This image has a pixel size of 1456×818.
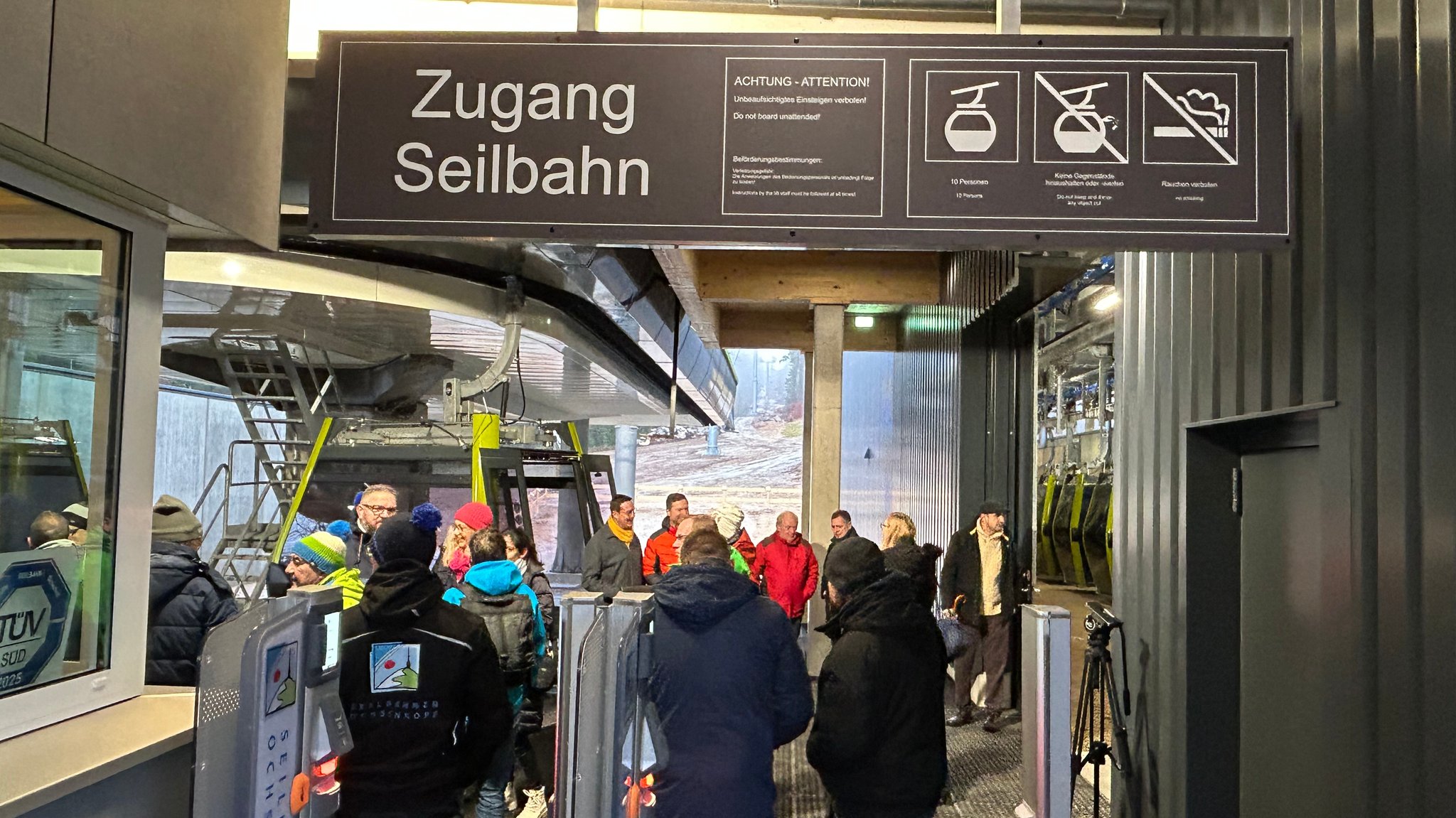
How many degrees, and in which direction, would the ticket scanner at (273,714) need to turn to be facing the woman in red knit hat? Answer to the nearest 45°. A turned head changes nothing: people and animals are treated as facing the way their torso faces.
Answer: approximately 135° to its left

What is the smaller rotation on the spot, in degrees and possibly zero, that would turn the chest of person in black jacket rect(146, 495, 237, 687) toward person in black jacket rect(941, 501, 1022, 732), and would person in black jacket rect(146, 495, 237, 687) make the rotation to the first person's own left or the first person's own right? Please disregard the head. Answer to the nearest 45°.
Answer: approximately 45° to the first person's own right

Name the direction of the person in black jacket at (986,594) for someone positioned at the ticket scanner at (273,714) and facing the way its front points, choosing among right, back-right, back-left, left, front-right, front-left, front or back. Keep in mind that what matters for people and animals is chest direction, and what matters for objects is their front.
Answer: left

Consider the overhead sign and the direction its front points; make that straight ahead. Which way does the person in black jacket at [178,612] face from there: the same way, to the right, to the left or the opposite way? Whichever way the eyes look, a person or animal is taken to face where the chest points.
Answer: the opposite way

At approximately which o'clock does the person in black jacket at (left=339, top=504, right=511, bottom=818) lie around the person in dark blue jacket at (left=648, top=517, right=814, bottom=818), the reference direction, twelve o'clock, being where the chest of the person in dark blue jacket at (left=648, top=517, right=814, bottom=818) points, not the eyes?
the person in black jacket at (left=339, top=504, right=511, bottom=818) is roughly at 9 o'clock from the person in dark blue jacket at (left=648, top=517, right=814, bottom=818).

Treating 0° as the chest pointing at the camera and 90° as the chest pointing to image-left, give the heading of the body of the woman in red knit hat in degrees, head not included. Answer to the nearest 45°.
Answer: approximately 45°

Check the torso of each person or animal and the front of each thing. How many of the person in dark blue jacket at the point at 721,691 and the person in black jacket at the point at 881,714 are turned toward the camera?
0

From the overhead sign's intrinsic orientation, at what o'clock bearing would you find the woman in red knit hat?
The woman in red knit hat is roughly at 5 o'clock from the overhead sign.

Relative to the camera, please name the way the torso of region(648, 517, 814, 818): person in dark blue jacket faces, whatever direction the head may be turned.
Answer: away from the camera

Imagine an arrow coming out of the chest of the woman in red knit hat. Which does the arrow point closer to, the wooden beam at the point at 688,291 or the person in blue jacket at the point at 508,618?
the person in blue jacket

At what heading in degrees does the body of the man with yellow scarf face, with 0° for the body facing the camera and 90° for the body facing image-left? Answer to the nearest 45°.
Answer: approximately 315°
